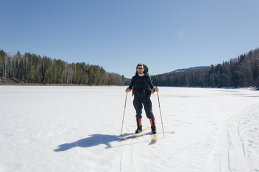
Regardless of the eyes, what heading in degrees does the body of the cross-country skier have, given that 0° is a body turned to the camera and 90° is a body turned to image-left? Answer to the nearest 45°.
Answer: approximately 0°
